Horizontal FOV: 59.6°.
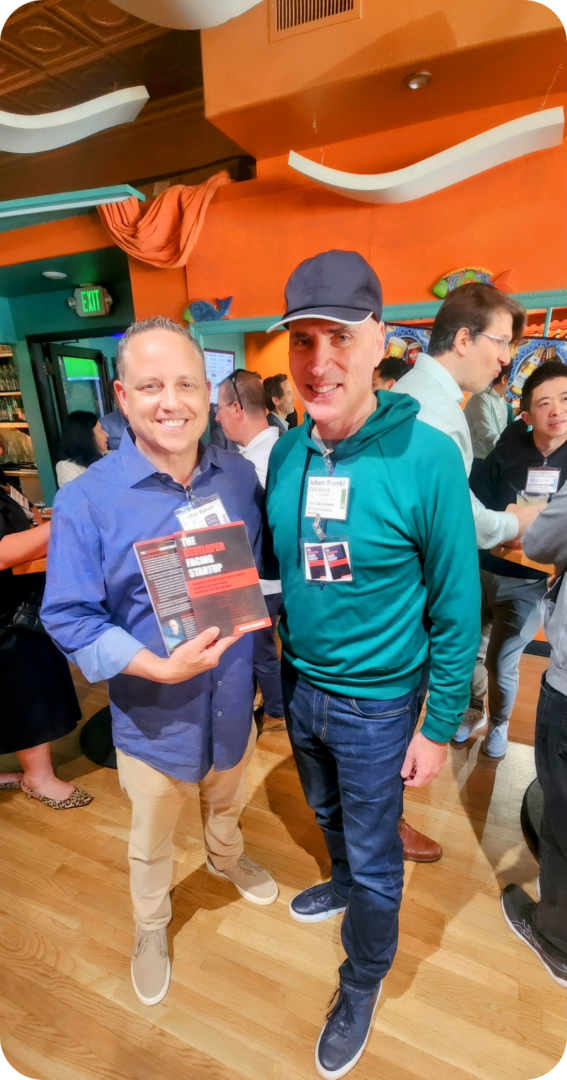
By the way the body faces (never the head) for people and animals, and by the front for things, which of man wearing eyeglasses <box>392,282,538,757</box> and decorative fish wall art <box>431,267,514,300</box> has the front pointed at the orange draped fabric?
the decorative fish wall art

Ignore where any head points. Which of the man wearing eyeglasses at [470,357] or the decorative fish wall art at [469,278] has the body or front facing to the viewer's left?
the decorative fish wall art

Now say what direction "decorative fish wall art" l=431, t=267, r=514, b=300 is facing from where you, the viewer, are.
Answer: facing to the left of the viewer

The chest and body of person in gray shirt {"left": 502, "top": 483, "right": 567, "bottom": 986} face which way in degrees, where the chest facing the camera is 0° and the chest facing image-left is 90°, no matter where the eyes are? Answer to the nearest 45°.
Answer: approximately 90°

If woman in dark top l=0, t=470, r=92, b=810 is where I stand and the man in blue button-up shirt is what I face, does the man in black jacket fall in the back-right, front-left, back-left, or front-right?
front-left

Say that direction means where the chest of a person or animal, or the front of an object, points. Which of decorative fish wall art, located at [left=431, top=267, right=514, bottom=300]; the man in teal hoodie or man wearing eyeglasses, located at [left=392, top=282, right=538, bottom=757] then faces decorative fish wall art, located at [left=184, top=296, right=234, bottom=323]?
decorative fish wall art, located at [left=431, top=267, right=514, bottom=300]

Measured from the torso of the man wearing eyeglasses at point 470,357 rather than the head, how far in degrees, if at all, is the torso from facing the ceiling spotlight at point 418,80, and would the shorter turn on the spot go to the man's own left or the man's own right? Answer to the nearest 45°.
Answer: approximately 90° to the man's own left

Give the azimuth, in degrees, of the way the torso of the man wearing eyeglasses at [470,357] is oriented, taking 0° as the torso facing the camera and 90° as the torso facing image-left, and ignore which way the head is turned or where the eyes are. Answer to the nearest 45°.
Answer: approximately 270°

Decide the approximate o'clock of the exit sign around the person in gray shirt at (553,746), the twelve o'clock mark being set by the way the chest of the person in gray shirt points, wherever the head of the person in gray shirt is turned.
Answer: The exit sign is roughly at 1 o'clock from the person in gray shirt.

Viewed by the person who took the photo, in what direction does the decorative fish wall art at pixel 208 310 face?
facing to the left of the viewer

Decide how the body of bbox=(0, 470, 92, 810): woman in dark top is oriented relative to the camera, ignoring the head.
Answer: to the viewer's right
